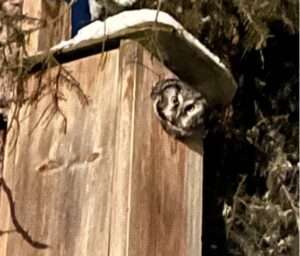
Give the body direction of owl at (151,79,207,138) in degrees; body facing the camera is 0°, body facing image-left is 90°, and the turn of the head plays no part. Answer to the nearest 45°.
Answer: approximately 0°
